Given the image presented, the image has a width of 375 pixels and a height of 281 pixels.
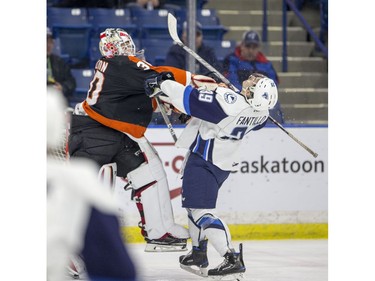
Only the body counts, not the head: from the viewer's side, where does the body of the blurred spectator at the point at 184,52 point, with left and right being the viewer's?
facing the viewer

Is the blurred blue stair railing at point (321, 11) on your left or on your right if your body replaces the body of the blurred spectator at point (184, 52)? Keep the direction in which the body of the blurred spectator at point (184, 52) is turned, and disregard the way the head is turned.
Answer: on your left

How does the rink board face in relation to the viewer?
toward the camera

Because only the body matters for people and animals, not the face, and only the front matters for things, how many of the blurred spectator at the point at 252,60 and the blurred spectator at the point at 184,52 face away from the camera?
0
